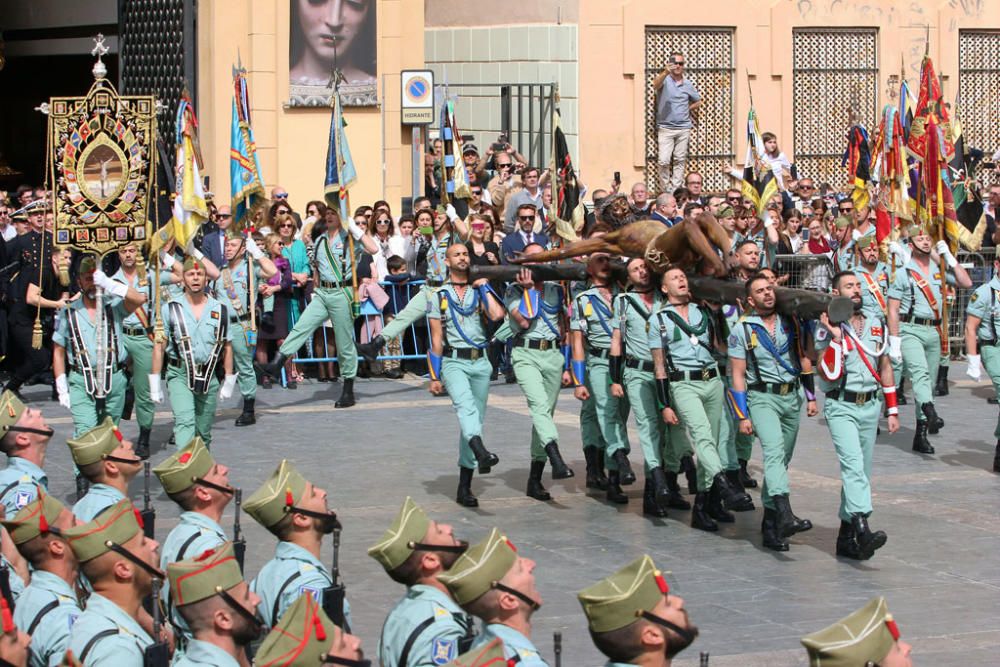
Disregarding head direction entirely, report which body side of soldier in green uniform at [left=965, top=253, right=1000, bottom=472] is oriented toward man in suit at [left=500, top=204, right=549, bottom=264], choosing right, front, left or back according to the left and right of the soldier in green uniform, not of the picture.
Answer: right

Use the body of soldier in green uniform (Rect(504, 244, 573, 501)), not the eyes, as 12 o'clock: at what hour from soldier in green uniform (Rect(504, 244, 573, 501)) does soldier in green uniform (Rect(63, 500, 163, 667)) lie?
soldier in green uniform (Rect(63, 500, 163, 667)) is roughly at 2 o'clock from soldier in green uniform (Rect(504, 244, 573, 501)).

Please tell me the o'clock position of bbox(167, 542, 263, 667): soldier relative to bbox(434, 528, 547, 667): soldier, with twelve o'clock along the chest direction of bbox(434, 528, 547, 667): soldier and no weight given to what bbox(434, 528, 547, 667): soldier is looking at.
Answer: bbox(167, 542, 263, 667): soldier is roughly at 6 o'clock from bbox(434, 528, 547, 667): soldier.

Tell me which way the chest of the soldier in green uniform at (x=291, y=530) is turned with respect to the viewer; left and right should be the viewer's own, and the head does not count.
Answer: facing to the right of the viewer

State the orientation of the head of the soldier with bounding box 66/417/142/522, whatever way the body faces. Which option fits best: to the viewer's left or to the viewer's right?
to the viewer's right

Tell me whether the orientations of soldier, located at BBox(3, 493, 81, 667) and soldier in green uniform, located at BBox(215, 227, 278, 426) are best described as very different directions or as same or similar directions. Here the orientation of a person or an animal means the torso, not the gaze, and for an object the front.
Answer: very different directions

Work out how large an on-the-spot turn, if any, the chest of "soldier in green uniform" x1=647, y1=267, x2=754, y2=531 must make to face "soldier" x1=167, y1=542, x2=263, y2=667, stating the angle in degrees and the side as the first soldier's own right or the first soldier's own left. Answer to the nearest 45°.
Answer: approximately 45° to the first soldier's own right

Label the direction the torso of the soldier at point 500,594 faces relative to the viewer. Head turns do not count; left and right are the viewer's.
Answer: facing to the right of the viewer

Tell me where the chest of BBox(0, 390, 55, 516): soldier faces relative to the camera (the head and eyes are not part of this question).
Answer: to the viewer's right

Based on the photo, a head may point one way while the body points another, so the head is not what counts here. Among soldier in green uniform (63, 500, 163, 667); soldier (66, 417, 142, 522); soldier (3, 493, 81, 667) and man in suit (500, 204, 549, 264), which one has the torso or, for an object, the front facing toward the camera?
the man in suit

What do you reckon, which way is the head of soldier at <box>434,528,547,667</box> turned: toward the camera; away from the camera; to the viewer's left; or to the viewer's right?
to the viewer's right
